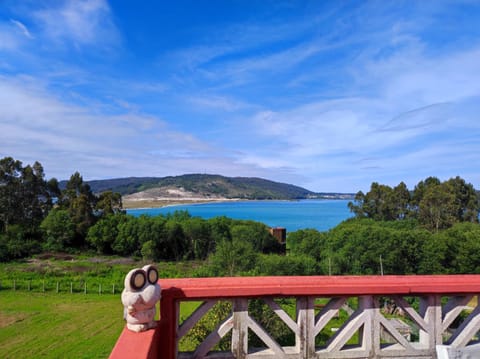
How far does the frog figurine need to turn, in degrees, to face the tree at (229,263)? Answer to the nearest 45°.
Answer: approximately 135° to its left

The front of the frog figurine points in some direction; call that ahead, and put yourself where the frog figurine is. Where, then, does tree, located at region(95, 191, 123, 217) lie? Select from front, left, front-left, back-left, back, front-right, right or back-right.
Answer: back-left

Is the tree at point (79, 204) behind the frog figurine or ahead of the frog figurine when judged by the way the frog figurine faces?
behind

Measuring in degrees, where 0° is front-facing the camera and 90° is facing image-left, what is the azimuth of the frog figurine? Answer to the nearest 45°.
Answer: approximately 315°

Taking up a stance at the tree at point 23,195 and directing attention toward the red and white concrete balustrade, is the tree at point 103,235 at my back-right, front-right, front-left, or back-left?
front-left

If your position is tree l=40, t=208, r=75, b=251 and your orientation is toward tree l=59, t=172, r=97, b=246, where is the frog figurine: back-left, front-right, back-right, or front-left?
back-right

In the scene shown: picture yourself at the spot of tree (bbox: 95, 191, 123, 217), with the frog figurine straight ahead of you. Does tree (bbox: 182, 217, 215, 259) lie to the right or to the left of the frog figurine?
left

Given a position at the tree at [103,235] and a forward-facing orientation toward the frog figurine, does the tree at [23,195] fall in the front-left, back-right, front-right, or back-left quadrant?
back-right

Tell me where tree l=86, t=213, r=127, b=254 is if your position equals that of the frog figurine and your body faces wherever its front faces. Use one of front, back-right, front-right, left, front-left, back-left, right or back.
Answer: back-left

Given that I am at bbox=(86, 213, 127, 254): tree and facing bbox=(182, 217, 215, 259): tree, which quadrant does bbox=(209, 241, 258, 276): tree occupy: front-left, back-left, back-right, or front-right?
front-right

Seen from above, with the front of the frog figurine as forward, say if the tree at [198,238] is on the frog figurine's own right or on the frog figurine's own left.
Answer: on the frog figurine's own left

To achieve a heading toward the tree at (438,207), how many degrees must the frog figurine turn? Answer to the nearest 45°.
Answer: approximately 90° to its left
